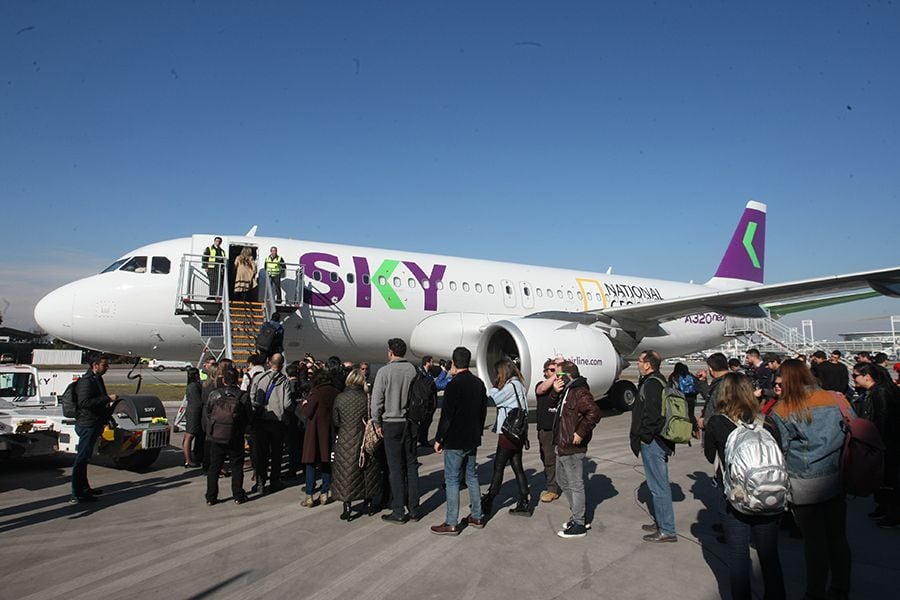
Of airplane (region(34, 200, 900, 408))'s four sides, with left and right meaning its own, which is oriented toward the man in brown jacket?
left

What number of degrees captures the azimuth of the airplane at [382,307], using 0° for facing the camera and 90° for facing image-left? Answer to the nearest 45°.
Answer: approximately 45°

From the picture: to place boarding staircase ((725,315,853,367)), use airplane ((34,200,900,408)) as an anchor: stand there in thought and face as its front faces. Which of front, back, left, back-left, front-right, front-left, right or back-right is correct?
back

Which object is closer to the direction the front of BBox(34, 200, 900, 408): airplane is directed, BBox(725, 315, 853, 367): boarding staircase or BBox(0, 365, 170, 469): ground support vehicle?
the ground support vehicle
